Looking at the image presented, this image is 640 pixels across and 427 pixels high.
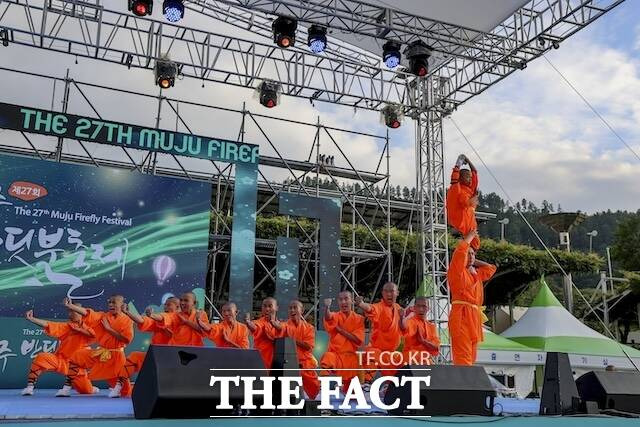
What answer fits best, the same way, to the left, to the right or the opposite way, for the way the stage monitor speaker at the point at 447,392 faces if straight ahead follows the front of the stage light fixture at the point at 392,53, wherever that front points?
the opposite way

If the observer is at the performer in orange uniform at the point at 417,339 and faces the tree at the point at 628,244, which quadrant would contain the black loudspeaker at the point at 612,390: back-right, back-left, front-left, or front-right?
back-right

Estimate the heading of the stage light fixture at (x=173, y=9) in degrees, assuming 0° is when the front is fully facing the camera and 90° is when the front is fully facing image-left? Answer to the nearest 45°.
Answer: approximately 0°

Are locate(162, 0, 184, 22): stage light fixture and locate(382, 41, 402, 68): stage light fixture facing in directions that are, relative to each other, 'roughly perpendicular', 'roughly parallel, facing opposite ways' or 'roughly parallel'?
roughly parallel

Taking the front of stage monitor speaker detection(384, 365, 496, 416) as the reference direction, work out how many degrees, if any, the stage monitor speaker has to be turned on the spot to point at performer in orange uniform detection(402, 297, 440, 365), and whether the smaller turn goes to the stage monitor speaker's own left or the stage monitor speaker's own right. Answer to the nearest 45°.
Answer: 0° — it already faces them

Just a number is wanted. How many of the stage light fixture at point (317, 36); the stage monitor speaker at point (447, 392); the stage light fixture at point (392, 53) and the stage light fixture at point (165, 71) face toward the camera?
3

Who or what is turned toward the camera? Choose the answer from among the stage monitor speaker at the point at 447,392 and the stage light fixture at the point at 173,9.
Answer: the stage light fixture

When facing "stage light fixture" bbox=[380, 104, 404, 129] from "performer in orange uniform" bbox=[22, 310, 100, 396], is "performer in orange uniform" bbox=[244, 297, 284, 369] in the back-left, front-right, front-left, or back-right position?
front-right

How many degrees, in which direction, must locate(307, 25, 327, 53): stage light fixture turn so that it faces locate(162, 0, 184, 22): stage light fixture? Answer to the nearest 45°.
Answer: approximately 90° to its right

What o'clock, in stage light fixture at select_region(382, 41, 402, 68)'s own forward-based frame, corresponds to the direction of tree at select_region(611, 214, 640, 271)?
The tree is roughly at 7 o'clock from the stage light fixture.

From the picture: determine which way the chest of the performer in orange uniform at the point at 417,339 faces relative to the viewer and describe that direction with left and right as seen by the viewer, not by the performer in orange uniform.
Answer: facing the viewer

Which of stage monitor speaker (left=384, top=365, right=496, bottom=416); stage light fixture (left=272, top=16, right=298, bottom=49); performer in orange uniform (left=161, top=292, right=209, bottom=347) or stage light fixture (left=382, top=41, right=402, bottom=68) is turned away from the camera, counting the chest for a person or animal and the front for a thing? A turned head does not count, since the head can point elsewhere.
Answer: the stage monitor speaker

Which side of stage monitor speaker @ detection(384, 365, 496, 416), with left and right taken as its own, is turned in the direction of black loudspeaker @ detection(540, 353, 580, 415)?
right

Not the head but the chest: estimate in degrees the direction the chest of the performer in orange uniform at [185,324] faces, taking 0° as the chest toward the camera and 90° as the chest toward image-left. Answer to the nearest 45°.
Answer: approximately 45°

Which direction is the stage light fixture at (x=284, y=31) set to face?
toward the camera

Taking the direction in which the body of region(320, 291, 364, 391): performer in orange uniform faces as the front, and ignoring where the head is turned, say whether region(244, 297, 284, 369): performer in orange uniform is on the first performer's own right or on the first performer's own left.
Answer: on the first performer's own right
